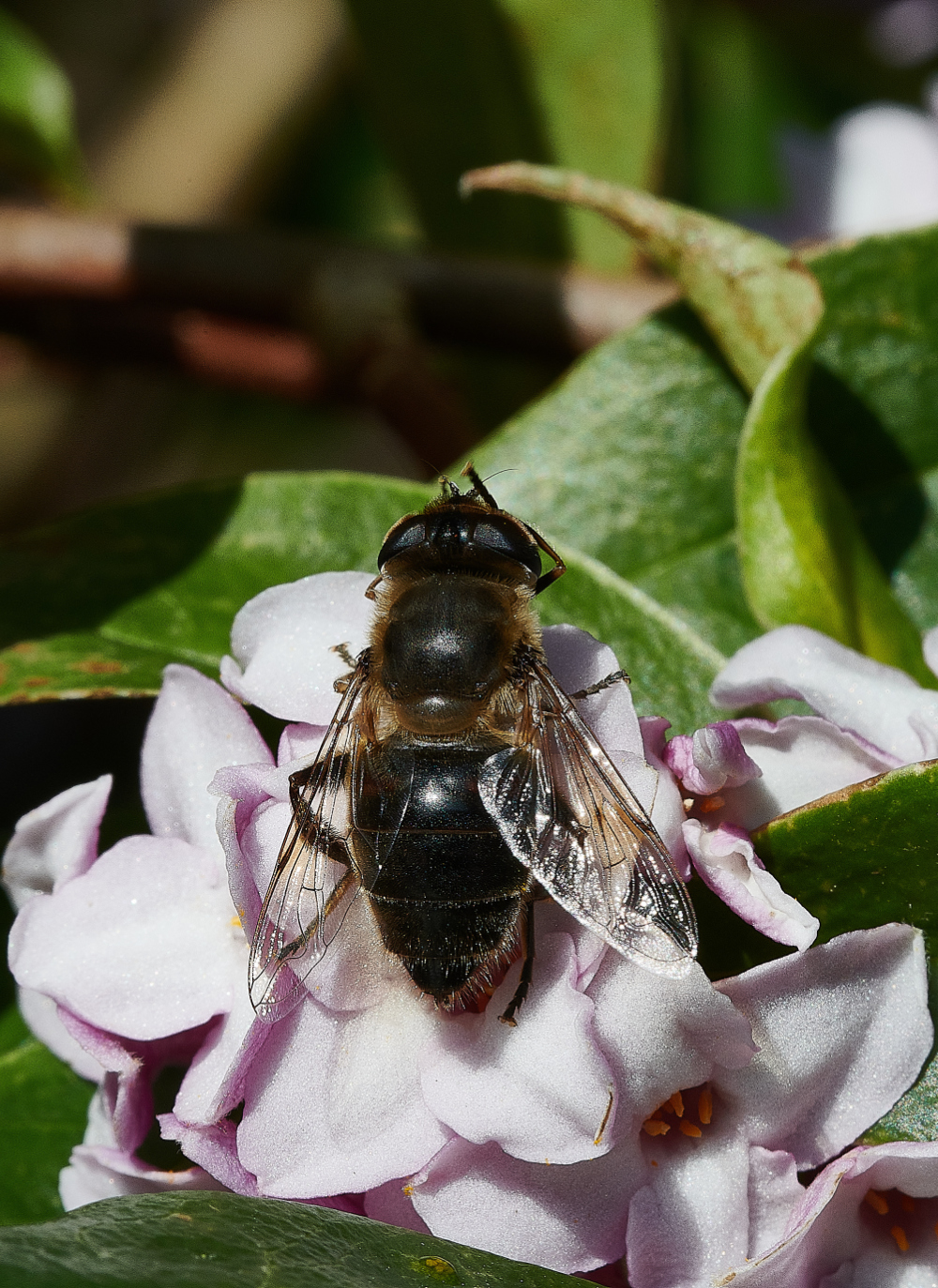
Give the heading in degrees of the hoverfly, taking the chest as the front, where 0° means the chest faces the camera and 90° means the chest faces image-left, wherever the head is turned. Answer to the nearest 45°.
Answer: approximately 180°

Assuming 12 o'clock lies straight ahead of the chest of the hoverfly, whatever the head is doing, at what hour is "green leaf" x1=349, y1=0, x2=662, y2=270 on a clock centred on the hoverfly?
The green leaf is roughly at 1 o'clock from the hoverfly.

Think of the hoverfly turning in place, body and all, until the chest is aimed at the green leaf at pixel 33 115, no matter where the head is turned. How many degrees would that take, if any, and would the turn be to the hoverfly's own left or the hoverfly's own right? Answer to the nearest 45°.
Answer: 0° — it already faces it
